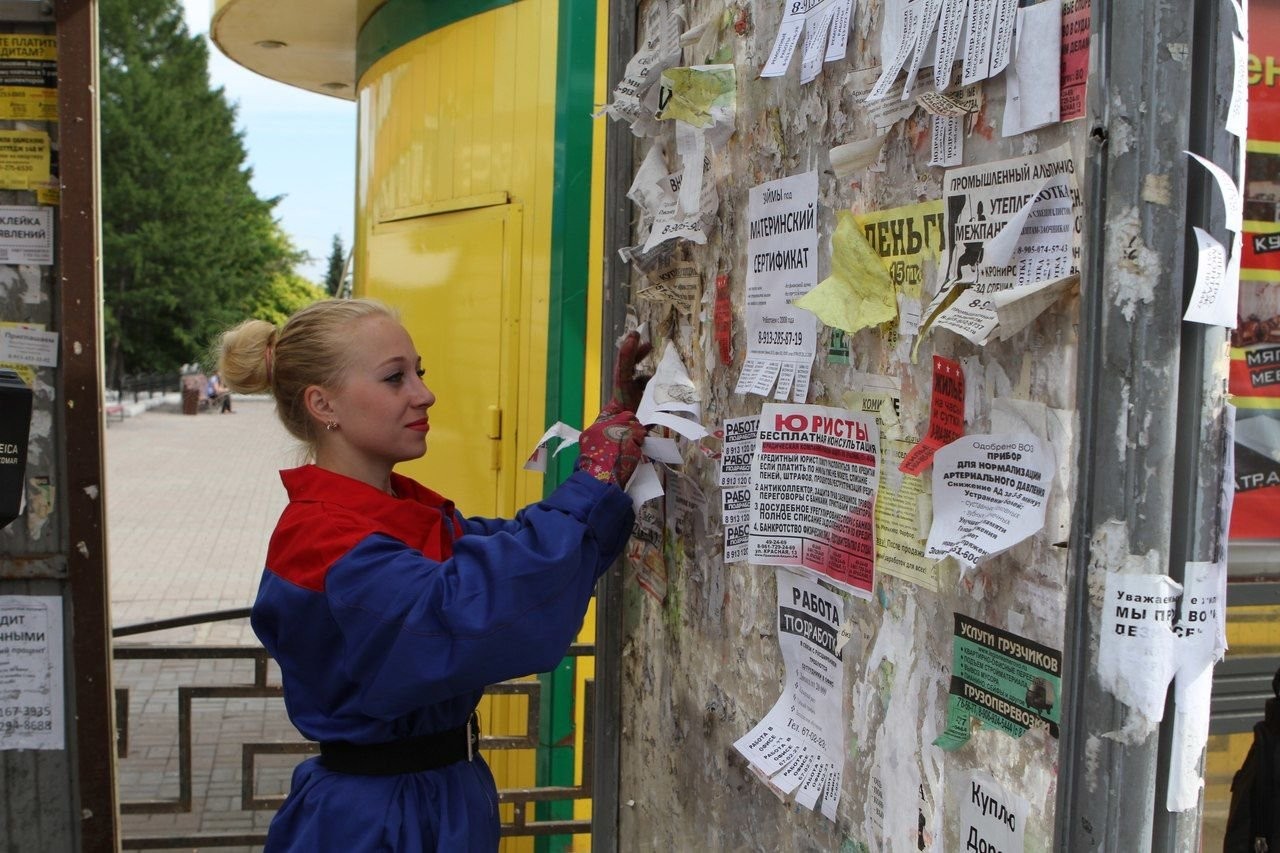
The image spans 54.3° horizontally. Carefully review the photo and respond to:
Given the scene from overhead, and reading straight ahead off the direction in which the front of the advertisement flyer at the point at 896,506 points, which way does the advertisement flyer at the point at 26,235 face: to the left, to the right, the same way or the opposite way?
to the left

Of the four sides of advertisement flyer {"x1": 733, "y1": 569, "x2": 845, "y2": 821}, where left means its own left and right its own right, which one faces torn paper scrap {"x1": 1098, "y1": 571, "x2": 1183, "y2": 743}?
left

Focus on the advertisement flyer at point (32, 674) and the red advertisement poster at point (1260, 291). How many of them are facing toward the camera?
2

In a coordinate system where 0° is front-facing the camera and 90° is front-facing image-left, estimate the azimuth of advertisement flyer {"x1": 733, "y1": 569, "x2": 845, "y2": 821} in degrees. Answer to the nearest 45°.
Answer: approximately 45°

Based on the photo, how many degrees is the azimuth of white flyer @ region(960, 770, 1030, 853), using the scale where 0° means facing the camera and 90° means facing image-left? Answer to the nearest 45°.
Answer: approximately 45°

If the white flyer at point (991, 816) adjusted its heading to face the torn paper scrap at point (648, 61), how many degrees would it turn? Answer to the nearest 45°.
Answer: approximately 90° to its right
